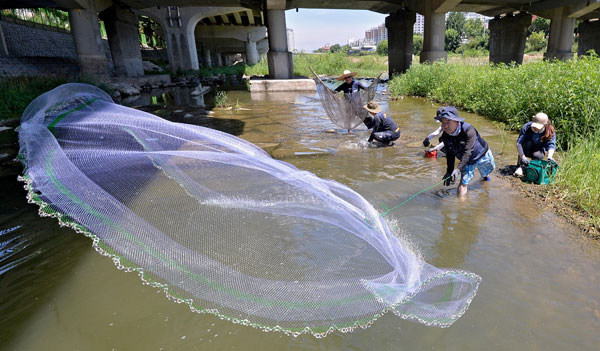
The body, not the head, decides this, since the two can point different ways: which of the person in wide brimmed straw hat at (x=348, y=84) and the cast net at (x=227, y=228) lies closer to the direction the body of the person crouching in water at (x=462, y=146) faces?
the cast net

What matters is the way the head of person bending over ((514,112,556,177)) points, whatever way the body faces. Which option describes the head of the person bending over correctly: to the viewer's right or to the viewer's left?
to the viewer's left

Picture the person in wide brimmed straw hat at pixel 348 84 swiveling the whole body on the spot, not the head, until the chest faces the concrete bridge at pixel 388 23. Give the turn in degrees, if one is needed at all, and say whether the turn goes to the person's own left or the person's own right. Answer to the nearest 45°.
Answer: approximately 180°

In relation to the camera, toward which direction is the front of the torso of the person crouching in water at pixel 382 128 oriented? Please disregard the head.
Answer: to the viewer's left

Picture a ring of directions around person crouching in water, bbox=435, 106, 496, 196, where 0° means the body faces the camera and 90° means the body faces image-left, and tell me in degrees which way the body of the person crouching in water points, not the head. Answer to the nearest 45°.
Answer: approximately 45°

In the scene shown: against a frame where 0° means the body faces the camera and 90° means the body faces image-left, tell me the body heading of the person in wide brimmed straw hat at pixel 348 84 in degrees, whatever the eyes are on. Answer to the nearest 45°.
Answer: approximately 0°

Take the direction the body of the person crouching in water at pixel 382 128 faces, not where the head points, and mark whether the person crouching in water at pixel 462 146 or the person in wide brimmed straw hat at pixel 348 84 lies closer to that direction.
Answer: the person in wide brimmed straw hat

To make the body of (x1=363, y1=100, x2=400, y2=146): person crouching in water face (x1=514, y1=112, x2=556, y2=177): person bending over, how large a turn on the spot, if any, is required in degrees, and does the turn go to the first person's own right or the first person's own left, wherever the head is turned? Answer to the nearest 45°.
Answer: approximately 135° to the first person's own left

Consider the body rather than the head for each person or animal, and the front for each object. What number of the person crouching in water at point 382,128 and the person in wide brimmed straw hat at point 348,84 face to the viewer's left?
1

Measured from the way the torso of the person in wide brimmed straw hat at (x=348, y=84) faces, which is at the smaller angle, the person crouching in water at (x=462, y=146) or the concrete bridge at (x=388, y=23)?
the person crouching in water
